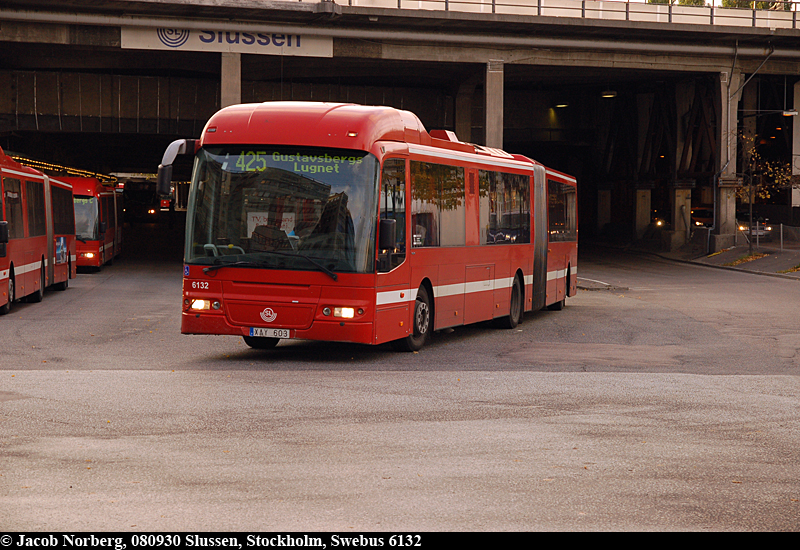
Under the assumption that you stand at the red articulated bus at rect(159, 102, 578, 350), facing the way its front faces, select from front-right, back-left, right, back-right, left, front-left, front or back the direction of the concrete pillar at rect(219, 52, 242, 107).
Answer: back-right

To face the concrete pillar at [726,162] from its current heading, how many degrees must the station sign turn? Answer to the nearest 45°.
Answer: approximately 90° to its left

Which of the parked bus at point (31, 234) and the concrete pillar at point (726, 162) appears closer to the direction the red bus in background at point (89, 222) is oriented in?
the parked bus

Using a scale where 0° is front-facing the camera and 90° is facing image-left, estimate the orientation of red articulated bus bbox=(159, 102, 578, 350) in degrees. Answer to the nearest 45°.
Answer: approximately 45°

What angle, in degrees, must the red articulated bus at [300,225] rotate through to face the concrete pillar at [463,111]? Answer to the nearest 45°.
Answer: approximately 135° to its right

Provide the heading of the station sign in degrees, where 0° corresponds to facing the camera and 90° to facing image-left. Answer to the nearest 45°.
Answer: approximately 0°

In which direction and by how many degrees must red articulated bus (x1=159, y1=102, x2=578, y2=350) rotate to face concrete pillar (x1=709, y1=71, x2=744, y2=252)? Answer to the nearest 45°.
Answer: approximately 180°

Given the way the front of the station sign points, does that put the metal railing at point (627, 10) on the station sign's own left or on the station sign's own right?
on the station sign's own left
